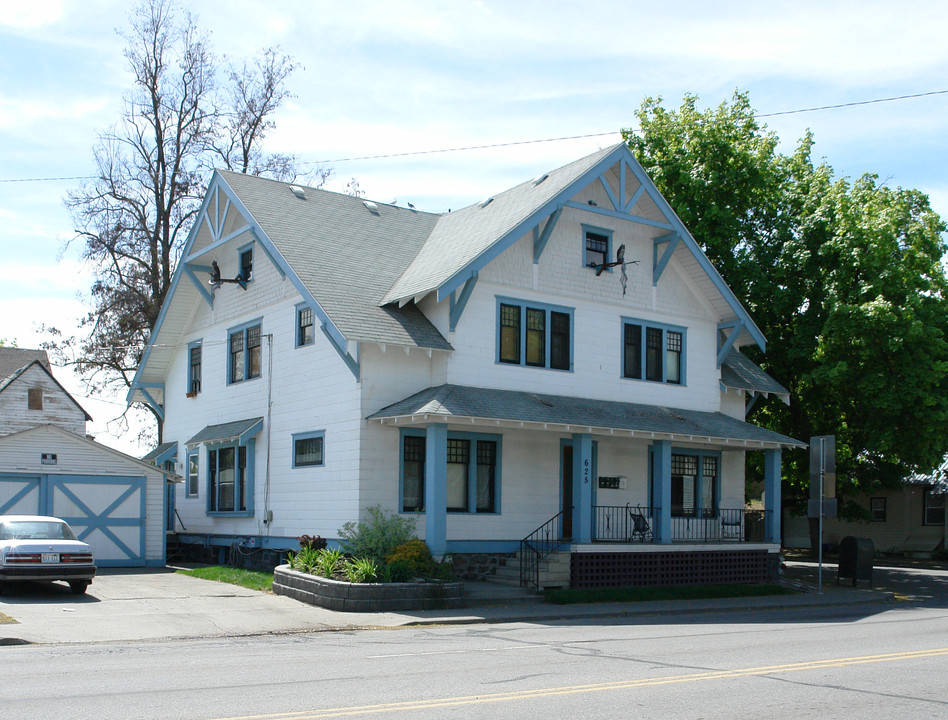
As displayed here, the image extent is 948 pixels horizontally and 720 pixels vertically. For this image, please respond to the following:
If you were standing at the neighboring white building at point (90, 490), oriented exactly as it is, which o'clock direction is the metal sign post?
The metal sign post is roughly at 10 o'clock from the neighboring white building.

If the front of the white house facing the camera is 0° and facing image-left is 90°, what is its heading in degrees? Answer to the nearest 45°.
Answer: approximately 315°

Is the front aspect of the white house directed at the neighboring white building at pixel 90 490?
no

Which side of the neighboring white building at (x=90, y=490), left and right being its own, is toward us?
front

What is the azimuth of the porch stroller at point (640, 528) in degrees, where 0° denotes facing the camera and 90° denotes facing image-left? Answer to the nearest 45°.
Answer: approximately 315°

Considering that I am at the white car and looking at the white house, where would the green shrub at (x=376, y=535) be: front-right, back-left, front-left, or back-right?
front-right

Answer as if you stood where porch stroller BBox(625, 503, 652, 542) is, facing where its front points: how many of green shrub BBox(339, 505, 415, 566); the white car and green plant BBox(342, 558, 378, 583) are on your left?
0

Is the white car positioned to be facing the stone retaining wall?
no
